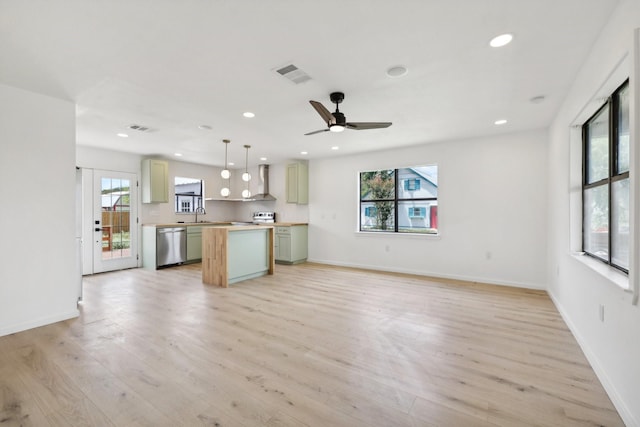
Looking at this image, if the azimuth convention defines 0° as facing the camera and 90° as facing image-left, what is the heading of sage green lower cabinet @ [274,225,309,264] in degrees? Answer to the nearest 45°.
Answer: approximately 45°

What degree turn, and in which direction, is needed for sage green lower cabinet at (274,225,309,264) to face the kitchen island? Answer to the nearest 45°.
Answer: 0° — it already faces it

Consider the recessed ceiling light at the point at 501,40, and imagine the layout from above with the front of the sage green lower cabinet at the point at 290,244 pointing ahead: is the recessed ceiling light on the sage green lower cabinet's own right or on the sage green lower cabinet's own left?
on the sage green lower cabinet's own left

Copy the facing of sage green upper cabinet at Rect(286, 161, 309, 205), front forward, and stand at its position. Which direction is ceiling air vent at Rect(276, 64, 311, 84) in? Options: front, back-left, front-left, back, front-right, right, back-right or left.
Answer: front-left

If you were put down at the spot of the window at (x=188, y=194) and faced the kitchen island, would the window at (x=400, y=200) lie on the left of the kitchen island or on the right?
left

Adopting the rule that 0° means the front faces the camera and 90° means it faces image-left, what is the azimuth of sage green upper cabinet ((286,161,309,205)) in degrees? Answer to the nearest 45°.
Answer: approximately 45°
